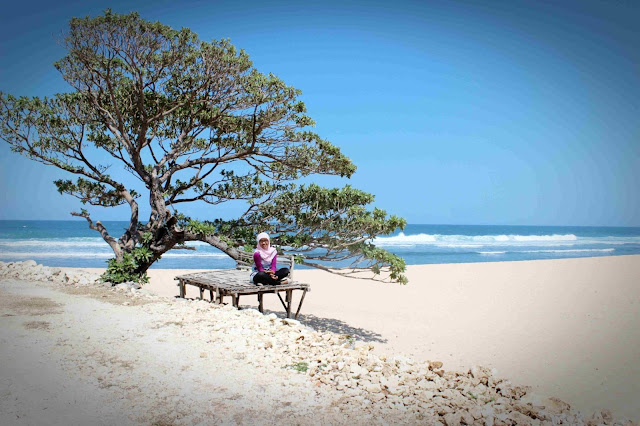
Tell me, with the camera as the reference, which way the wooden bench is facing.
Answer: facing the viewer and to the left of the viewer
